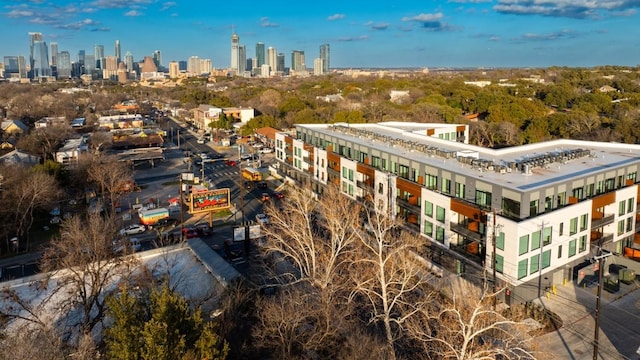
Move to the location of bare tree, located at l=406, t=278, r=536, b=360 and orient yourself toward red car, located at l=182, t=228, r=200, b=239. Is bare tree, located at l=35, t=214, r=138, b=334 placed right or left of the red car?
left
